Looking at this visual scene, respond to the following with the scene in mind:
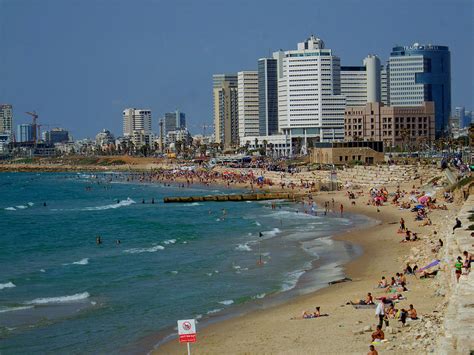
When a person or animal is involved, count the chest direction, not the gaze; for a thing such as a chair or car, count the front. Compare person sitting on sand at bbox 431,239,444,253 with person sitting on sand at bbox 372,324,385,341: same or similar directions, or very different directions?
same or similar directions

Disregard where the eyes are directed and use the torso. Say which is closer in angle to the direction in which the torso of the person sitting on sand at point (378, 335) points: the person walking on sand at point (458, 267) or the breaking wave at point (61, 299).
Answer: the breaking wave

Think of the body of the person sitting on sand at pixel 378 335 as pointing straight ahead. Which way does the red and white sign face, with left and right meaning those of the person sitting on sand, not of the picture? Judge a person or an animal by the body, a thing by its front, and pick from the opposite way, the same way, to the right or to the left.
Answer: to the left

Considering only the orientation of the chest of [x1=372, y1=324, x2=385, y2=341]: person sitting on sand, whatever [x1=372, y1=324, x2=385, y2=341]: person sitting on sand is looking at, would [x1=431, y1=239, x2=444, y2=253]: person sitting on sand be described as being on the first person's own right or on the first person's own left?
on the first person's own right

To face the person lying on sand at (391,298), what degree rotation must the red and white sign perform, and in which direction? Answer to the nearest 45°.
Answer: approximately 135° to its left

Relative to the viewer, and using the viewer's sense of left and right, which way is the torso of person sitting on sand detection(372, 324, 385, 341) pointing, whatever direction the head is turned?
facing to the left of the viewer

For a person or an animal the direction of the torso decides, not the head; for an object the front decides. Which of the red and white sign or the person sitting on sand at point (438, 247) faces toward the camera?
the red and white sign

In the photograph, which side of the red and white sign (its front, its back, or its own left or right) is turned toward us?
front

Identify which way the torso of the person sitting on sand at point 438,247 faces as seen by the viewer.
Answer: to the viewer's left
